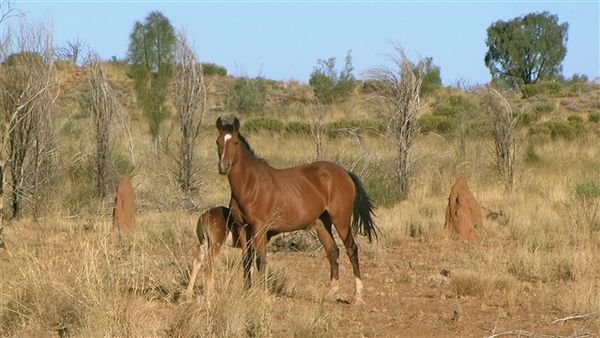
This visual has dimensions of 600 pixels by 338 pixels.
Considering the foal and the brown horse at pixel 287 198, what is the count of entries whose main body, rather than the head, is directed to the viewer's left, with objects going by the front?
1

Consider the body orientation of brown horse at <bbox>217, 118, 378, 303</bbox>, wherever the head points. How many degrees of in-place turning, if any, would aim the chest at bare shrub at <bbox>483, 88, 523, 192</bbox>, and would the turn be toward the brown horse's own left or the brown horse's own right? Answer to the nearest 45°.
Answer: approximately 135° to the brown horse's own right

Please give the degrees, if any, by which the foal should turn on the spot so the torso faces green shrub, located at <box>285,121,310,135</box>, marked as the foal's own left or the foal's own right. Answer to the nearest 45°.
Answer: approximately 45° to the foal's own left

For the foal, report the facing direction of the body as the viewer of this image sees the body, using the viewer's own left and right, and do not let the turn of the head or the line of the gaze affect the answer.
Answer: facing away from the viewer and to the right of the viewer

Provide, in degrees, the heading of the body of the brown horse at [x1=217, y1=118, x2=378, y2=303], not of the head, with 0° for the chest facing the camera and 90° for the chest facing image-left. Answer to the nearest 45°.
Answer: approximately 90°

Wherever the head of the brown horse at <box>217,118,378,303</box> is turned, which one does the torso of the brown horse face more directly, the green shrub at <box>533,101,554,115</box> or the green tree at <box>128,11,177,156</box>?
the green tree

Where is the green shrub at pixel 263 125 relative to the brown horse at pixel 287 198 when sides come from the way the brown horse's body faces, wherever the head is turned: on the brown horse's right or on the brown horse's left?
on the brown horse's right

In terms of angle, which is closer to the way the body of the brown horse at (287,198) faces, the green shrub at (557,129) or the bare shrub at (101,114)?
the bare shrub

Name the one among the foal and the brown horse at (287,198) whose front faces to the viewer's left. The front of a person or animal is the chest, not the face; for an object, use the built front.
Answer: the brown horse
